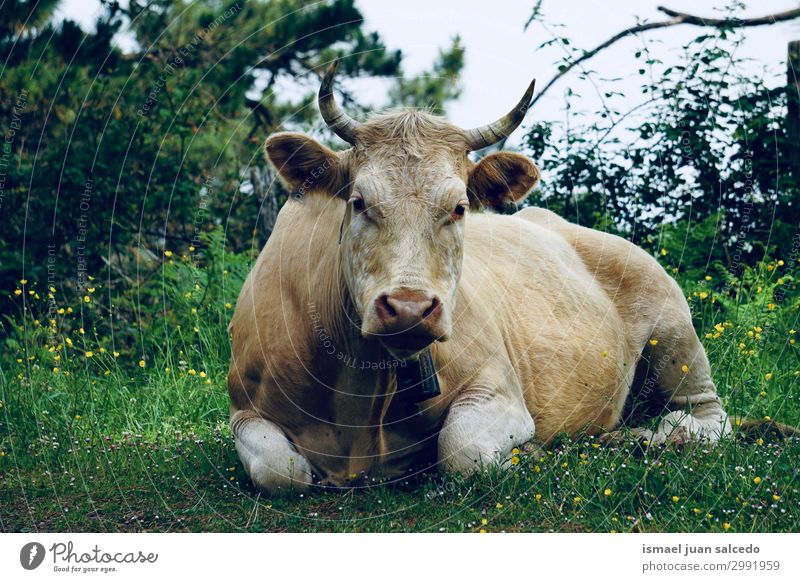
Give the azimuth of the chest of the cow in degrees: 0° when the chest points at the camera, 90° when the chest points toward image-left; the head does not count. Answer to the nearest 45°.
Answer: approximately 45°
